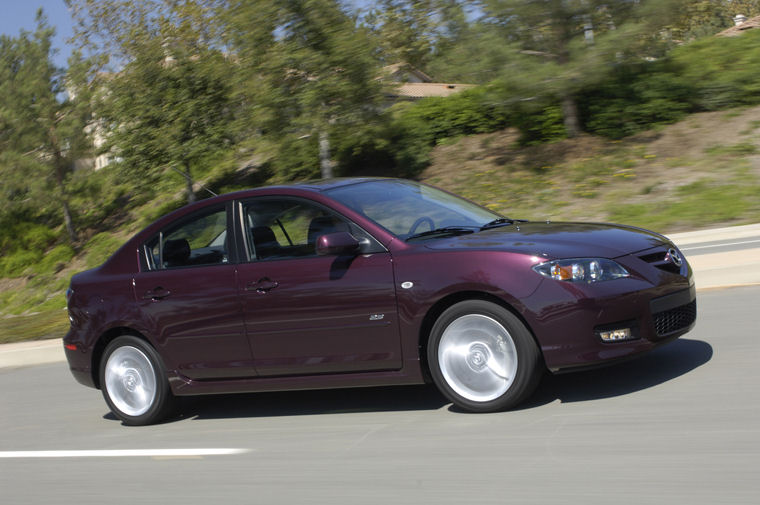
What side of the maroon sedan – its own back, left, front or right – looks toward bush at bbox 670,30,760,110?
left

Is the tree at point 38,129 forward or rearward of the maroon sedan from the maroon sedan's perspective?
rearward

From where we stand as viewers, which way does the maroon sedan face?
facing the viewer and to the right of the viewer

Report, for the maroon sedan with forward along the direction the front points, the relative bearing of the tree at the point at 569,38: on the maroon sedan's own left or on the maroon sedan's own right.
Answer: on the maroon sedan's own left

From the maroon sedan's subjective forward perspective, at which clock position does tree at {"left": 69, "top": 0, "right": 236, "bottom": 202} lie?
The tree is roughly at 7 o'clock from the maroon sedan.

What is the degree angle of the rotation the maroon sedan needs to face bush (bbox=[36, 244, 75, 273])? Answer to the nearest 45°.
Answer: approximately 135° to its left

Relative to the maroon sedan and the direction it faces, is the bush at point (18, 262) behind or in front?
behind

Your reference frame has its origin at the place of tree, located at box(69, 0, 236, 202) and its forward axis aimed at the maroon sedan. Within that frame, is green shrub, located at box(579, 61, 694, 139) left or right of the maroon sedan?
left
